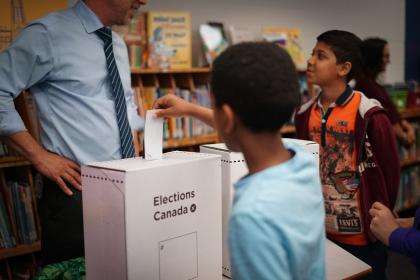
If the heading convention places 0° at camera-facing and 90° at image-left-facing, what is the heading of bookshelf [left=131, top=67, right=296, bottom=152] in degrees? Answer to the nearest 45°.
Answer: approximately 0°

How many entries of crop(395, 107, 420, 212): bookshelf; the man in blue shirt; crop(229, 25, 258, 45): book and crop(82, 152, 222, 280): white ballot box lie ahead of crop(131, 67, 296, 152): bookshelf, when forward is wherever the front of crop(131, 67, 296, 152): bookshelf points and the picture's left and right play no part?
2

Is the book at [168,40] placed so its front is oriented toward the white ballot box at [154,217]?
yes

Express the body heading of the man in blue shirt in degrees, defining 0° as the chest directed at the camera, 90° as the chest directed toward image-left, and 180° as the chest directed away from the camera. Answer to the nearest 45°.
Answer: approximately 315°

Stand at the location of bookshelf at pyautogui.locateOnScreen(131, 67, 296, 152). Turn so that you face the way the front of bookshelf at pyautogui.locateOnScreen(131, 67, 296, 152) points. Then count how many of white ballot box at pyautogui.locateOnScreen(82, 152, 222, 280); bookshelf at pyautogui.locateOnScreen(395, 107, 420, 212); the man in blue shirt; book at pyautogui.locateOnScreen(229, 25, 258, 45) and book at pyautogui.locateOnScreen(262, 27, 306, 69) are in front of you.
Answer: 2

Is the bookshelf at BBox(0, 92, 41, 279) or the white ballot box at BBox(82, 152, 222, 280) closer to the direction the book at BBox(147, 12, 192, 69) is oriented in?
the white ballot box

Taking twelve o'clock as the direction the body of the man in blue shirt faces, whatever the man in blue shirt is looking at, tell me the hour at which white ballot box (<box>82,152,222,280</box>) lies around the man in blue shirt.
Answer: The white ballot box is roughly at 1 o'clock from the man in blue shirt.
